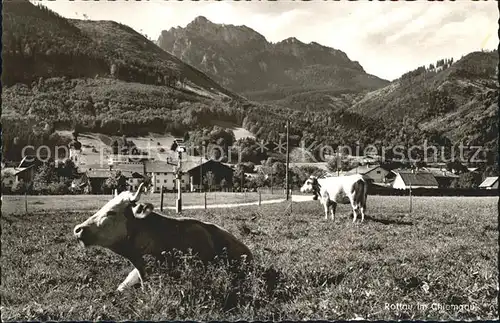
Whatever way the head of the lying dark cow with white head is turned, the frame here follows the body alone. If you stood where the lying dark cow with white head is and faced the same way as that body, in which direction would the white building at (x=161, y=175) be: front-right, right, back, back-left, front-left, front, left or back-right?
right

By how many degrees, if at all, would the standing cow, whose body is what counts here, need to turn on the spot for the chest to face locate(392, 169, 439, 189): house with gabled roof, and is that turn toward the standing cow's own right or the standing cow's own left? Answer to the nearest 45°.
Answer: approximately 90° to the standing cow's own right

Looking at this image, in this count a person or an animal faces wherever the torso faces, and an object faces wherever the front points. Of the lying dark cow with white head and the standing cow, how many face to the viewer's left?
2

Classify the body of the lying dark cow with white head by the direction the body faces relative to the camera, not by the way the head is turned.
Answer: to the viewer's left

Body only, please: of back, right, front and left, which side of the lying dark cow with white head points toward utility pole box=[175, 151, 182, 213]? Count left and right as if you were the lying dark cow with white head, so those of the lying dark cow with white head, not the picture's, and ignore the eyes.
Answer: right

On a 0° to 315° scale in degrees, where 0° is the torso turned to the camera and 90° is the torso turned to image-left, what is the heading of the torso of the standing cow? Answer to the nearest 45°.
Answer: approximately 90°

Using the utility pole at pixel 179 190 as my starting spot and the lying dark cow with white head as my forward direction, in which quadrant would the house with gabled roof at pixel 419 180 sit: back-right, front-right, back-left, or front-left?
back-left
